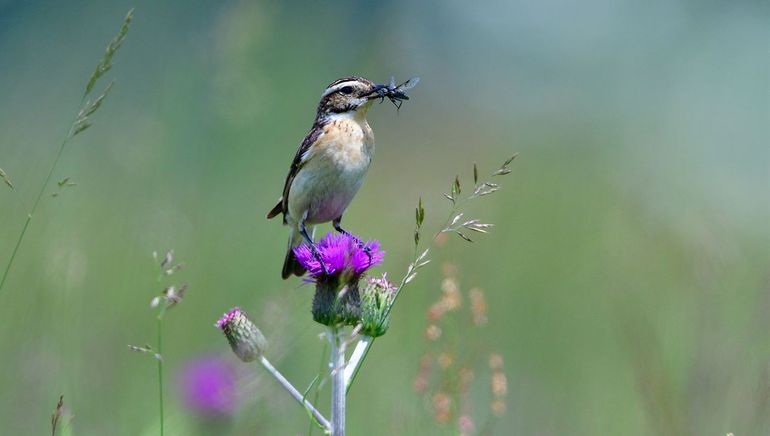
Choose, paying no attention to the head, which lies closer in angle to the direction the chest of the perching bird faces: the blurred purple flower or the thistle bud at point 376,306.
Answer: the thistle bud

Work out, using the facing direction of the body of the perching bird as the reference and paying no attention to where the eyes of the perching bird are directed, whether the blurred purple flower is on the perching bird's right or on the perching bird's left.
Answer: on the perching bird's right

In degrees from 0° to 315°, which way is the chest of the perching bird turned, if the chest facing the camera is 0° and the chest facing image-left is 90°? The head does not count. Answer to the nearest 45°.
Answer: approximately 315°
